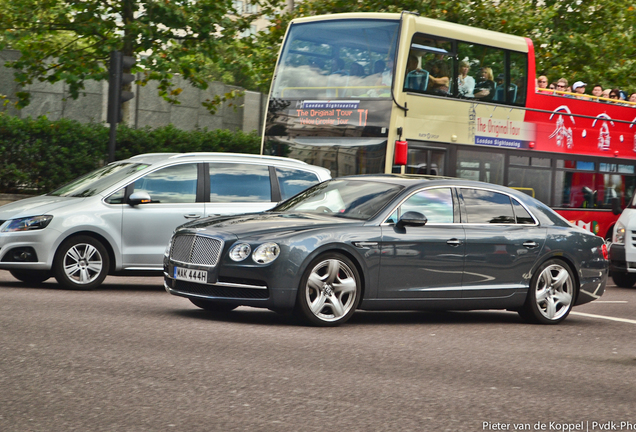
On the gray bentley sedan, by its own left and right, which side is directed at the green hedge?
right

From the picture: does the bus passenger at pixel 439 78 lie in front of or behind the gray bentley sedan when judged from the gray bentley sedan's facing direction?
behind

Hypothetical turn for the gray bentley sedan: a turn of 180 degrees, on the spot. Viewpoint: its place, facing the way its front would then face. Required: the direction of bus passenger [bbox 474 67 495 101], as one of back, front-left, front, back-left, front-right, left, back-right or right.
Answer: front-left

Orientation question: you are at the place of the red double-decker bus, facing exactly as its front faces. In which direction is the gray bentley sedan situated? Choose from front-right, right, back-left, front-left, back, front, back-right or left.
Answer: front-left

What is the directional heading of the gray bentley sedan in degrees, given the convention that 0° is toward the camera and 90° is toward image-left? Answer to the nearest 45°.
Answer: approximately 45°

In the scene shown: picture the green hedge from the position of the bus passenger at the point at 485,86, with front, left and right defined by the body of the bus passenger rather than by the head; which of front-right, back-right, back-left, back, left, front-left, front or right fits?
front-right

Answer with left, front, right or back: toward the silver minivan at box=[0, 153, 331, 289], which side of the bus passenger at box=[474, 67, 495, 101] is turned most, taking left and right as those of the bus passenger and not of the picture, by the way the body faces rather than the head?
front

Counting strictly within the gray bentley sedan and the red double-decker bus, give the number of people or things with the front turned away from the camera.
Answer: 0

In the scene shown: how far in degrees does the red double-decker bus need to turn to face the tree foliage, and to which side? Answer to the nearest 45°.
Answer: approximately 90° to its right

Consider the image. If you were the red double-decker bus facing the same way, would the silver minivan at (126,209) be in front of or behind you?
in front

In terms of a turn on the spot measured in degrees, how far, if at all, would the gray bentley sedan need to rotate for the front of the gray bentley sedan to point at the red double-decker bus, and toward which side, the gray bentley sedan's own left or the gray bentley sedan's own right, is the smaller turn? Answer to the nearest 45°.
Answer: approximately 135° to the gray bentley sedan's own right

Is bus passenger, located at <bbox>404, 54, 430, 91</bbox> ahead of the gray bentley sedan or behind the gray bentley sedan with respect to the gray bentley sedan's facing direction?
behind

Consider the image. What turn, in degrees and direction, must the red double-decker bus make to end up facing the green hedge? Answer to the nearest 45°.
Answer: approximately 45° to its right
